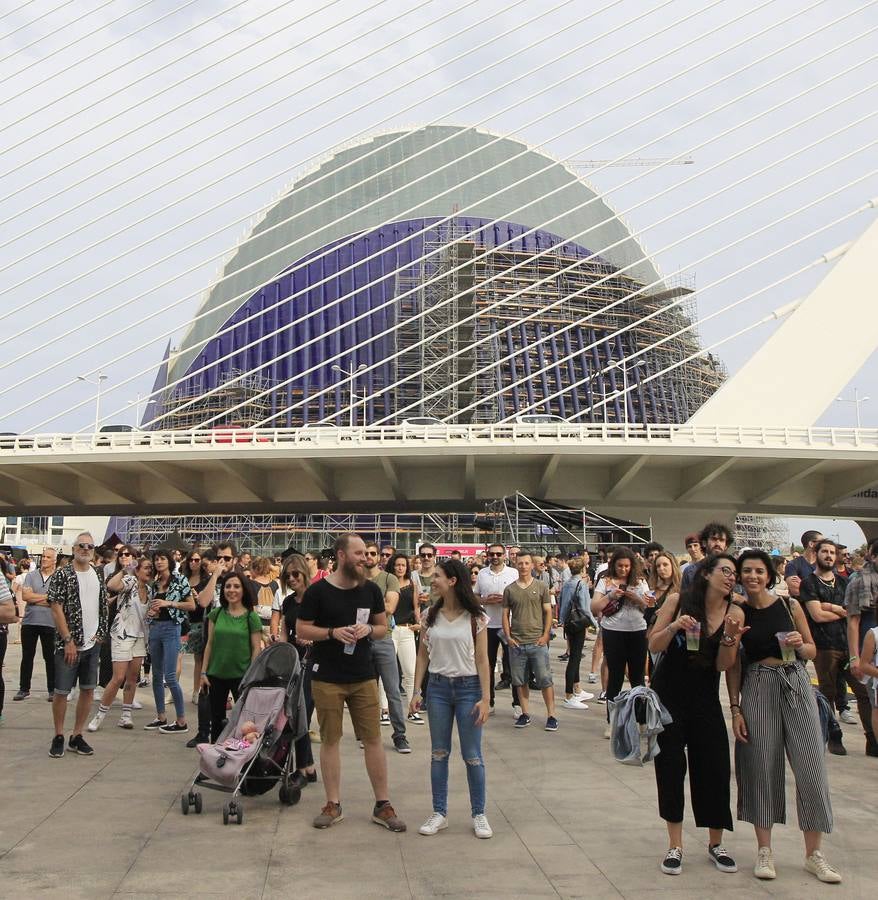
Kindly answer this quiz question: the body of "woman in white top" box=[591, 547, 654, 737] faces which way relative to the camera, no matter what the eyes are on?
toward the camera

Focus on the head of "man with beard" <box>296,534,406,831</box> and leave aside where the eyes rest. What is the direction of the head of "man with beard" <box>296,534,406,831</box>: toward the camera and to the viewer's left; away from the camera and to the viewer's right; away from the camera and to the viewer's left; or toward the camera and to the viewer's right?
toward the camera and to the viewer's right

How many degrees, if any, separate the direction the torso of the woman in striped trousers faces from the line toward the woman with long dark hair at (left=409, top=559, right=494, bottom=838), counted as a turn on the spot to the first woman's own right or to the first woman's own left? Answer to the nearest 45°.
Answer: approximately 90° to the first woman's own right

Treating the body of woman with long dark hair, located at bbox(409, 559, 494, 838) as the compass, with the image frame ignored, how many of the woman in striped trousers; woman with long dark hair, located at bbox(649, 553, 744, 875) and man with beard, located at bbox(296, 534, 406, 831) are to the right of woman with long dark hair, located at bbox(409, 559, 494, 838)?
1

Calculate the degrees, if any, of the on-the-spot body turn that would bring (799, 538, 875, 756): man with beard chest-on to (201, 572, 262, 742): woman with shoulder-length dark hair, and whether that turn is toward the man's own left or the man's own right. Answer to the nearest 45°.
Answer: approximately 90° to the man's own right

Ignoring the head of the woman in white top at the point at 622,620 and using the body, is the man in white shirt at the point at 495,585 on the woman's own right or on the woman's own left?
on the woman's own right

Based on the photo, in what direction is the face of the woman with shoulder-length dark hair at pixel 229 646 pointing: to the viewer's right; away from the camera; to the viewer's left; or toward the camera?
toward the camera

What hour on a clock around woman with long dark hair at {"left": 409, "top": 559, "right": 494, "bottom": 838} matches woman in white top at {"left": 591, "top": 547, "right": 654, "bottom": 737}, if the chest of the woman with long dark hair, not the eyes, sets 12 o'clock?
The woman in white top is roughly at 7 o'clock from the woman with long dark hair.

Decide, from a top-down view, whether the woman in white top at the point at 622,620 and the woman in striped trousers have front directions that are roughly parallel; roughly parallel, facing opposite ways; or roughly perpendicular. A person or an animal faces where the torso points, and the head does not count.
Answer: roughly parallel

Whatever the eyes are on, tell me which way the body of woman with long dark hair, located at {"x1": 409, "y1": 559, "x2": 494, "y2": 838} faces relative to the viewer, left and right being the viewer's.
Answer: facing the viewer

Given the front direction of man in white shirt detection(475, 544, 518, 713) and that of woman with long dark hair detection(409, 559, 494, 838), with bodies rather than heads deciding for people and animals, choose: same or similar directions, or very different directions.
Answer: same or similar directions

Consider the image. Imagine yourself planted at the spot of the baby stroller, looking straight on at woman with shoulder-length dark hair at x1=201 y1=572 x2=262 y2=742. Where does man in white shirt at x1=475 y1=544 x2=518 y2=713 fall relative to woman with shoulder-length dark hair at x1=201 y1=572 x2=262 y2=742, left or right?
right

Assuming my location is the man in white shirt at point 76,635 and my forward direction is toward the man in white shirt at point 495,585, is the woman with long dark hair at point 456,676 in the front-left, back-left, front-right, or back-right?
front-right

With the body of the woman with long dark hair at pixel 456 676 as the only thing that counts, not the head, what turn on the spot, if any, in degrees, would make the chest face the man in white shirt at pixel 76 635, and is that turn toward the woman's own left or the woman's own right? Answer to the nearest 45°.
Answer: approximately 135° to the woman's own right
